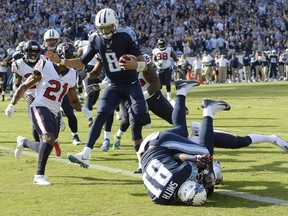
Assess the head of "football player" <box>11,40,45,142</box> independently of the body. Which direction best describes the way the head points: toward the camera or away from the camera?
toward the camera

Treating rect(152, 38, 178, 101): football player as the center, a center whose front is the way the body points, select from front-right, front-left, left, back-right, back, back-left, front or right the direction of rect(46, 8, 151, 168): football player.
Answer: front

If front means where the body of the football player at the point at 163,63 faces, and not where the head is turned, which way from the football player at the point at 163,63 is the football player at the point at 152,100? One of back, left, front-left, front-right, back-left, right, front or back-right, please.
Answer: front

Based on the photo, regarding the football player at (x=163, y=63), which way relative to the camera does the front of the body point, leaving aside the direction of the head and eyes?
toward the camera

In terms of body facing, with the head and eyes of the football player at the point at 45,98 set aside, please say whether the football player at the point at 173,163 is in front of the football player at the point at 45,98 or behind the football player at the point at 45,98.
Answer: in front

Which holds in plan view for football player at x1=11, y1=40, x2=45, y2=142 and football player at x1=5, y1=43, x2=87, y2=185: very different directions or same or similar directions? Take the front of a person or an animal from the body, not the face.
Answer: same or similar directions
